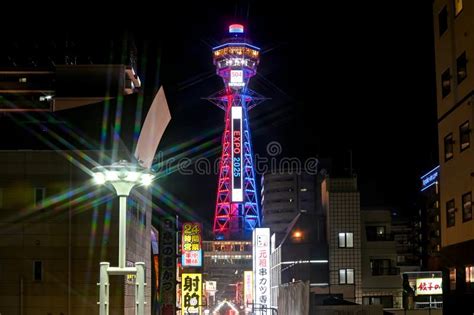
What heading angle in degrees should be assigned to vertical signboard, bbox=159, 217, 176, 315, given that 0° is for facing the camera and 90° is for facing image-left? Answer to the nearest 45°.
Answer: approximately 0°

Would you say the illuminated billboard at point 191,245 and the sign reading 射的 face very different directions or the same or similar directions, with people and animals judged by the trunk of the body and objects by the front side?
same or similar directions

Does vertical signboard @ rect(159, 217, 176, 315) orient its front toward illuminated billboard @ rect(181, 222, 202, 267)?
no

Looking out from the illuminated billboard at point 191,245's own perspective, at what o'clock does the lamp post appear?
The lamp post is roughly at 12 o'clock from the illuminated billboard.

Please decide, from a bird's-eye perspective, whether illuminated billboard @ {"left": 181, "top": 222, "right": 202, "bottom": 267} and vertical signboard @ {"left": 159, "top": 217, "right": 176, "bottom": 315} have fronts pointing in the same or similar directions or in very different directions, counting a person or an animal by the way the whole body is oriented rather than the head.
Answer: same or similar directions

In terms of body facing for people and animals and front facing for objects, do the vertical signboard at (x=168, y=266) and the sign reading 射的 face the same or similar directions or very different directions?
same or similar directions

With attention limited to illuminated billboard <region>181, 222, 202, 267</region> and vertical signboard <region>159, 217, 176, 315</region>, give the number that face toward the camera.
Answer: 2

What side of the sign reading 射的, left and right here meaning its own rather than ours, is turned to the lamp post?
front

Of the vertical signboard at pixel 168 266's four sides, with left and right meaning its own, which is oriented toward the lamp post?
front

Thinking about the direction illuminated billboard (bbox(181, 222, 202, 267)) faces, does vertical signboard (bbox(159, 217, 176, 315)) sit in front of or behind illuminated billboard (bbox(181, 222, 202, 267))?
in front

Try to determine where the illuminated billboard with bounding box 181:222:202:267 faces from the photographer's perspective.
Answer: facing the viewer

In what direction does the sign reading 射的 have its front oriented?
toward the camera
